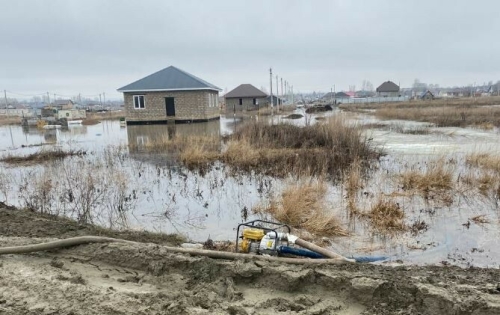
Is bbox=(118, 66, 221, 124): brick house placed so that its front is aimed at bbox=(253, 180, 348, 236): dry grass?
yes

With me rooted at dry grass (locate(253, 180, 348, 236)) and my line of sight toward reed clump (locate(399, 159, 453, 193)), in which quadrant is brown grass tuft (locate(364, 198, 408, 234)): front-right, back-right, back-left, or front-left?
front-right

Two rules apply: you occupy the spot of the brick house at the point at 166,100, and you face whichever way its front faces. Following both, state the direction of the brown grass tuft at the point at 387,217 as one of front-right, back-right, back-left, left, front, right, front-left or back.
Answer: front

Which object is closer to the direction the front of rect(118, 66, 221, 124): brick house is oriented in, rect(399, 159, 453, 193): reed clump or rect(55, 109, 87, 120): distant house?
the reed clump

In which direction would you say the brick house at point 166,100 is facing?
toward the camera

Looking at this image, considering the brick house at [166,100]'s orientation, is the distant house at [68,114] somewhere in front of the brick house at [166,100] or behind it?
behind

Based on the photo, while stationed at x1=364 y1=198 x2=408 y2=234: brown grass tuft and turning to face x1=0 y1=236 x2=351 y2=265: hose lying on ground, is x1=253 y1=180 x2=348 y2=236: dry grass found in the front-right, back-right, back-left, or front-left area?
front-right

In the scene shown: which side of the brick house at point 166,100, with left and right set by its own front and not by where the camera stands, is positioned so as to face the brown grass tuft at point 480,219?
front

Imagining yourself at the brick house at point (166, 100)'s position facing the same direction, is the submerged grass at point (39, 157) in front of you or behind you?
in front

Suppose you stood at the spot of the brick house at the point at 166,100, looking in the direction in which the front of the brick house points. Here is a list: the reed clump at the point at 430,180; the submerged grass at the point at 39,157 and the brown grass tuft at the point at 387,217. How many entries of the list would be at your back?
0

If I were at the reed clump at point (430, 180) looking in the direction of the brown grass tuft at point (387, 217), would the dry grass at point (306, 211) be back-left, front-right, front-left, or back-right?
front-right

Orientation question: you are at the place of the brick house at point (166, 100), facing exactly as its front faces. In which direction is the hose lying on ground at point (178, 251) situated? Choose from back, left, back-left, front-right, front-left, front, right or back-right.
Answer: front

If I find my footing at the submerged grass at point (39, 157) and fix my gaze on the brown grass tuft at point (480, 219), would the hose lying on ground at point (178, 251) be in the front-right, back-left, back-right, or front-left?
front-right
